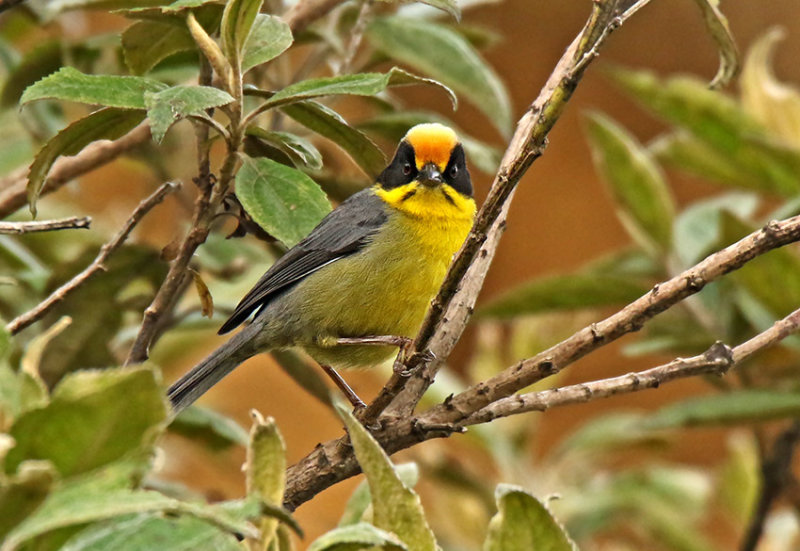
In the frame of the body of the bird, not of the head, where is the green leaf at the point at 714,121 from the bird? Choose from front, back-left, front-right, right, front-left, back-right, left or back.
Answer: front-left

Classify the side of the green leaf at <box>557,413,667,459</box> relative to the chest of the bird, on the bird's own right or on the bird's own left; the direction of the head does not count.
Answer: on the bird's own left

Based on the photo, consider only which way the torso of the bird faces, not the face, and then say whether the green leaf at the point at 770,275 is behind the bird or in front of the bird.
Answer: in front

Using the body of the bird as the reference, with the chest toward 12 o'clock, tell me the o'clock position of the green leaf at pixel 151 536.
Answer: The green leaf is roughly at 2 o'clock from the bird.

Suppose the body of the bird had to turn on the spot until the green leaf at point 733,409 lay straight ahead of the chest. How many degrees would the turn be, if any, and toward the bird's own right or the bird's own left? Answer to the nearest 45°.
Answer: approximately 45° to the bird's own left

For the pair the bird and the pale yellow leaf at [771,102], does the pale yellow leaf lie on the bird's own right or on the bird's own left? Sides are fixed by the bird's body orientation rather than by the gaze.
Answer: on the bird's own left

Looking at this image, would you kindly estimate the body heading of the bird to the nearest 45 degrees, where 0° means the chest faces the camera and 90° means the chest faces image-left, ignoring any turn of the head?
approximately 315°
